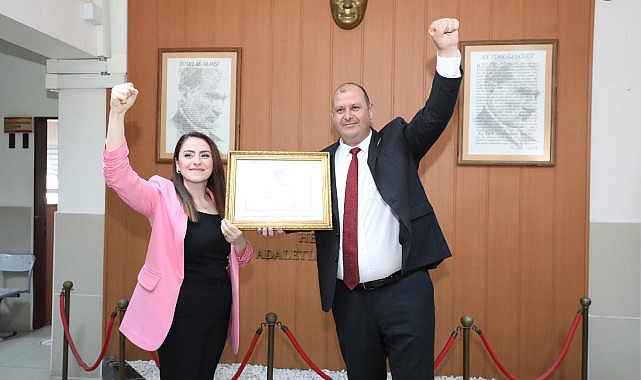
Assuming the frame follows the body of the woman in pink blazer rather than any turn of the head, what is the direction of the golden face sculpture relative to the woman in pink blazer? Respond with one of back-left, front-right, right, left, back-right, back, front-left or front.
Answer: left

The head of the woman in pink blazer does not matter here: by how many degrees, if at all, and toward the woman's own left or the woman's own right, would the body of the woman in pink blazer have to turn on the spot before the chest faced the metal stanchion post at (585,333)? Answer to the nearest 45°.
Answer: approximately 45° to the woman's own left

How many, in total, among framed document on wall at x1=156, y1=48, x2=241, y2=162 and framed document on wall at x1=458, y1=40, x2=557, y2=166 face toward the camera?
2

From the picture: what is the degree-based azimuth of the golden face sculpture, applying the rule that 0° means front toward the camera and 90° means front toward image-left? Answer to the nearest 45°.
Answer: approximately 0°

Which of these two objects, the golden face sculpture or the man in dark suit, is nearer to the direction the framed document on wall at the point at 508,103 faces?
the man in dark suit

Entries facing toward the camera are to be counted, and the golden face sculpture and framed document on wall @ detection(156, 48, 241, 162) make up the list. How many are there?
2

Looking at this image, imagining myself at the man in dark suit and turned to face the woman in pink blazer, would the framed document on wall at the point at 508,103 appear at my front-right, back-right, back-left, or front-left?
back-right
